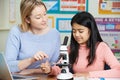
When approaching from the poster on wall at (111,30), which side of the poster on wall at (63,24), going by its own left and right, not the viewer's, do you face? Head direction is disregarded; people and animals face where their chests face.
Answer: left

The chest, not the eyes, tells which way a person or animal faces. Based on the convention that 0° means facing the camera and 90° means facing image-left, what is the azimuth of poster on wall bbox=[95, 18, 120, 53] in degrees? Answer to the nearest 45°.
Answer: approximately 0°

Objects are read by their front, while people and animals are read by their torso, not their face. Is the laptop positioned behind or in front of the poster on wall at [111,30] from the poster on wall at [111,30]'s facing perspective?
in front

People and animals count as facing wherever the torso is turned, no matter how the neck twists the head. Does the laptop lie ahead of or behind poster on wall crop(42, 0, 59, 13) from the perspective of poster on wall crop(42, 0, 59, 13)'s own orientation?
ahead

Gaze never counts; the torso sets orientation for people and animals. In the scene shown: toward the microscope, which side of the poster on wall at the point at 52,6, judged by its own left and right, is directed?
front

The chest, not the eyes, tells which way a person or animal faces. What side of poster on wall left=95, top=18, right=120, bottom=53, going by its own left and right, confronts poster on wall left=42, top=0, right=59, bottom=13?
right

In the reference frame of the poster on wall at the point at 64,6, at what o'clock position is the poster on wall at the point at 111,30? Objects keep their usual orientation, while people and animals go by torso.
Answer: the poster on wall at the point at 111,30 is roughly at 9 o'clock from the poster on wall at the point at 64,6.

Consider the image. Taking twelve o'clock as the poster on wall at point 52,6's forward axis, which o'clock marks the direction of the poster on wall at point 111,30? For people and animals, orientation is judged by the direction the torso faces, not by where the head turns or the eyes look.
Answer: the poster on wall at point 111,30 is roughly at 9 o'clock from the poster on wall at point 52,6.

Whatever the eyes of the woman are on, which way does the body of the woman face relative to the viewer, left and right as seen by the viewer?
facing the viewer and to the right of the viewer

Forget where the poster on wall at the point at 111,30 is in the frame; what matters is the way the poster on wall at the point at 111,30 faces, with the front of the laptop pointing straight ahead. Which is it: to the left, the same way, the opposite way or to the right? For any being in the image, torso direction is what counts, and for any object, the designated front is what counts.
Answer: the opposite way
